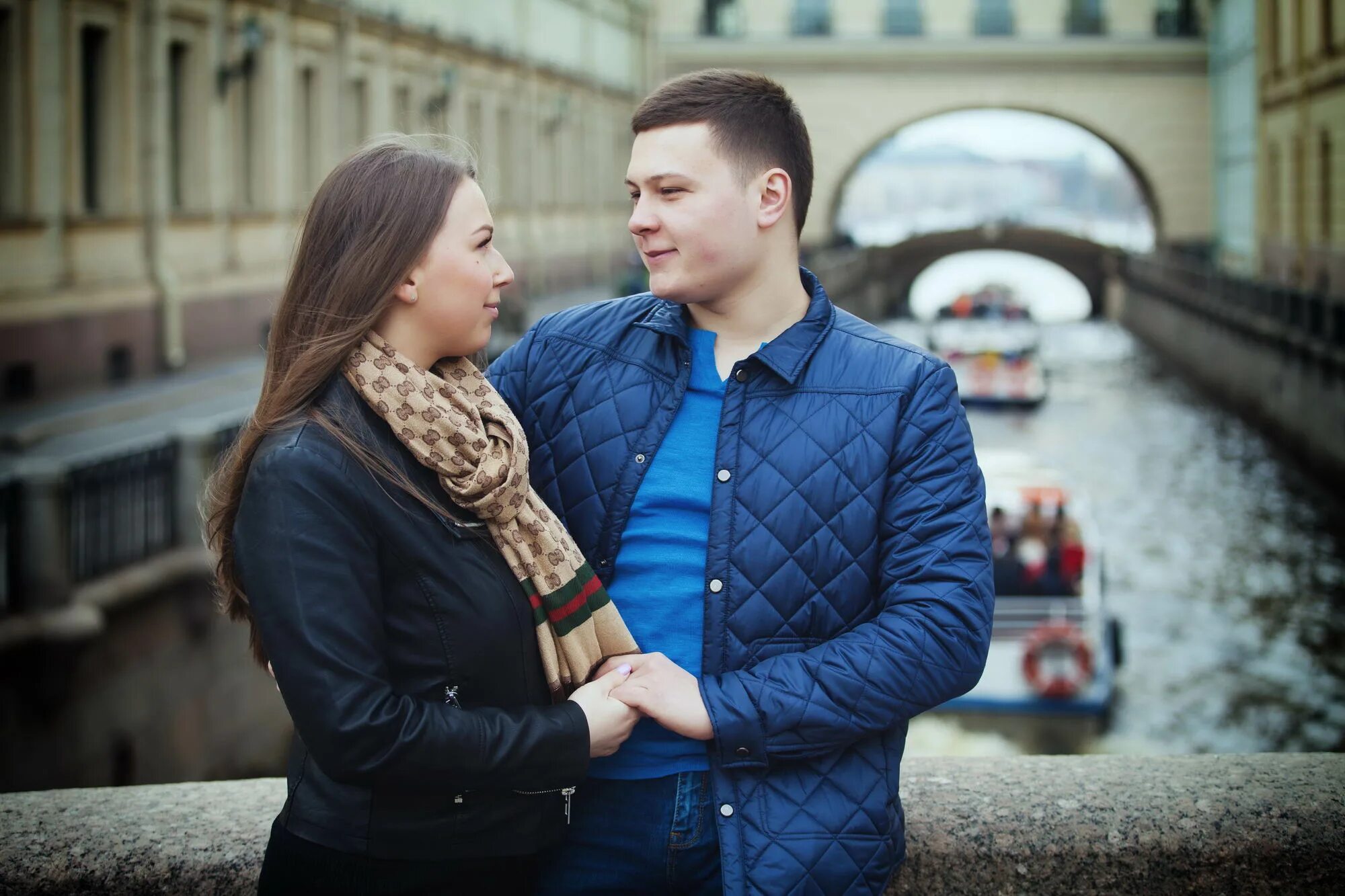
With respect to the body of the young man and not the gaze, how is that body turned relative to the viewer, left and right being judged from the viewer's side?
facing the viewer and to the left of the viewer

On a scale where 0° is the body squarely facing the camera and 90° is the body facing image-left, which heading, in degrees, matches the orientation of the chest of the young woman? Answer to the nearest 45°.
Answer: approximately 270°

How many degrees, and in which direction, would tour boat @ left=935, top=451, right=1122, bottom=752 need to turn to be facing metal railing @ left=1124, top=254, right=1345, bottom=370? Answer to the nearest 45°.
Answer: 0° — it already faces it

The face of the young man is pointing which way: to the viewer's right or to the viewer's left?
to the viewer's left

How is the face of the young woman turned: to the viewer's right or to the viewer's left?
to the viewer's right

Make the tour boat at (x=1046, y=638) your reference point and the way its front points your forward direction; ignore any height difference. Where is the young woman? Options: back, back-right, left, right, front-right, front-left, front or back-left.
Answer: back

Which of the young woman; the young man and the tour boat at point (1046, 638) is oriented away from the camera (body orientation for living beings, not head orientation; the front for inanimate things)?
the tour boat

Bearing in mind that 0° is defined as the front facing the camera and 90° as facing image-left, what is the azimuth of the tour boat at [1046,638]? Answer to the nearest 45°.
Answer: approximately 180°

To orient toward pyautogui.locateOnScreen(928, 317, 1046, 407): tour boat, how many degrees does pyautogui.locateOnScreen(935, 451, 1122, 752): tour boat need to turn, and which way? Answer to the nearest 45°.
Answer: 0° — it already faces it

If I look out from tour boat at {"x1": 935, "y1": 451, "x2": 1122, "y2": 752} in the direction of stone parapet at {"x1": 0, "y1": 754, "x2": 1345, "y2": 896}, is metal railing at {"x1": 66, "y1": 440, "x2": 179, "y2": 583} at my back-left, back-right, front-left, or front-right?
front-right

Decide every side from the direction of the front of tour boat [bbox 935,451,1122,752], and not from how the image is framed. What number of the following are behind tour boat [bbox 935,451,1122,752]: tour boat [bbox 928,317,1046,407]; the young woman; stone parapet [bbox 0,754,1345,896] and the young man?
3

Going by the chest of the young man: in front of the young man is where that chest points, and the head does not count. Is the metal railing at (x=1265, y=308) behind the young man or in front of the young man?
behind
